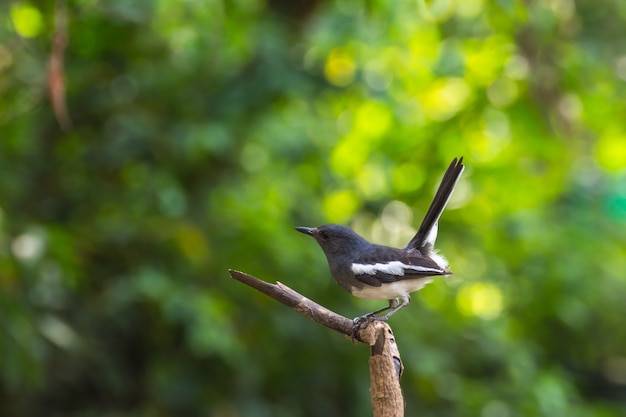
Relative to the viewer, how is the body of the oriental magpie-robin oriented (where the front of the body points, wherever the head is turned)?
to the viewer's left
